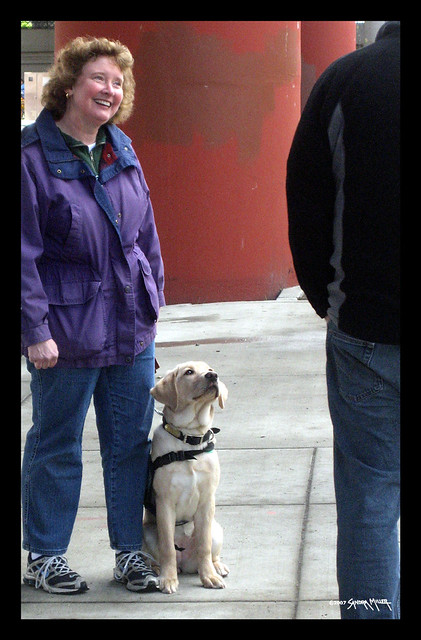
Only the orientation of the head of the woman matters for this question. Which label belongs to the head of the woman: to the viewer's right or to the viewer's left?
to the viewer's right

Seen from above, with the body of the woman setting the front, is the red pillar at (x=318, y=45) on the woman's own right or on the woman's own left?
on the woman's own left

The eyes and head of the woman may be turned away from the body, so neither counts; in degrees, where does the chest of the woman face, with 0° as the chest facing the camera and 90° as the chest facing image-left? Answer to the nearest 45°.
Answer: approximately 315°

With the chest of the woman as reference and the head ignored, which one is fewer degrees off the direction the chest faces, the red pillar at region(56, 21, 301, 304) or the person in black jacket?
the person in black jacket

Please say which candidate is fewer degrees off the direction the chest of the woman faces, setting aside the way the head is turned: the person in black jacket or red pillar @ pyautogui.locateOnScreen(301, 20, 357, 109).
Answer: the person in black jacket

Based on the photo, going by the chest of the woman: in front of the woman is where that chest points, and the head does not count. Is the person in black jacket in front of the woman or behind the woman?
in front

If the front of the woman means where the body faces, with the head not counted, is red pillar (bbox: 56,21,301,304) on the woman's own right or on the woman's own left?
on the woman's own left
